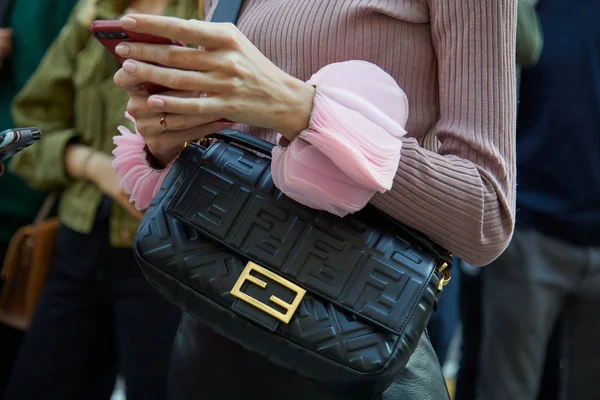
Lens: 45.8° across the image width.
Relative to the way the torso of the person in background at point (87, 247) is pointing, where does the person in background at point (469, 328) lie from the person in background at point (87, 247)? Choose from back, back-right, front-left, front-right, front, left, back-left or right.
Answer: front-left

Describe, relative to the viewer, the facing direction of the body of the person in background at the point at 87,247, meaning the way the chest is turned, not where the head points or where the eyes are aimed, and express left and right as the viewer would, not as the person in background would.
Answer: facing the viewer and to the right of the viewer
